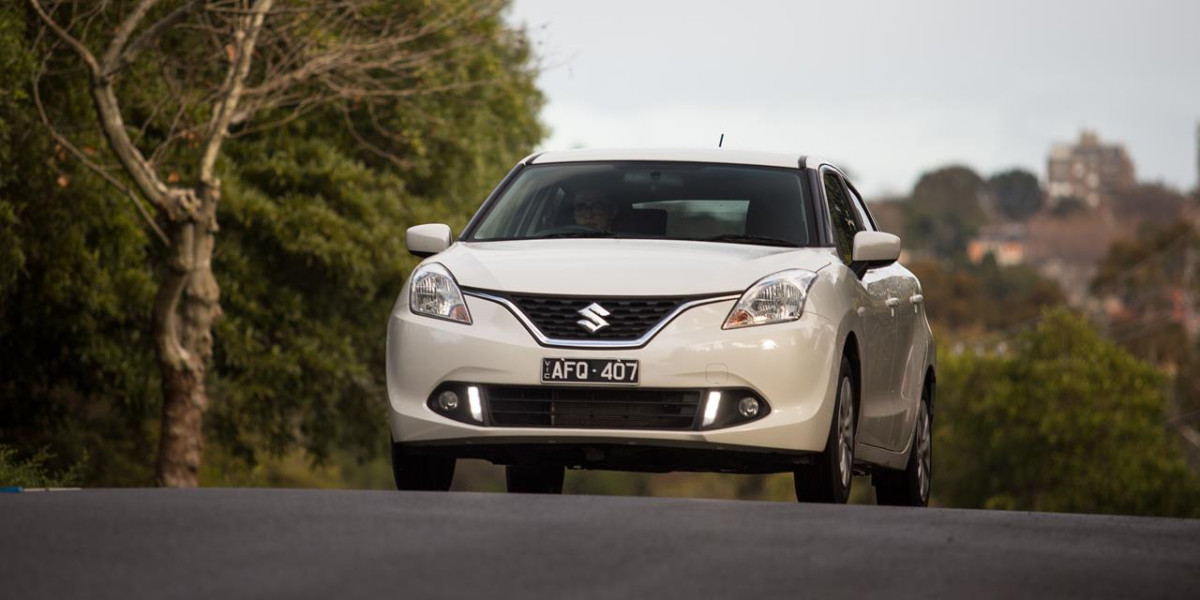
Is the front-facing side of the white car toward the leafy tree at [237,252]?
no

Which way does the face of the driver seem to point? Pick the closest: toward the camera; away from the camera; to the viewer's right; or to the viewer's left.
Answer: toward the camera

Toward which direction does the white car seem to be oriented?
toward the camera
